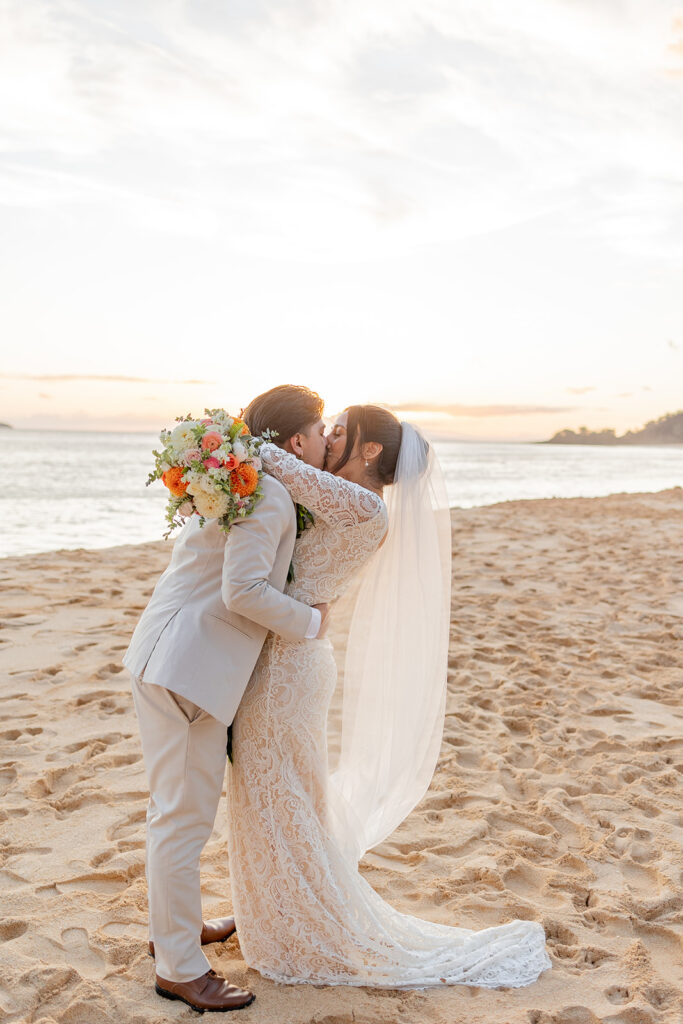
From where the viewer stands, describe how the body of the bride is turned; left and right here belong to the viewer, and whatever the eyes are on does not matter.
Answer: facing to the left of the viewer

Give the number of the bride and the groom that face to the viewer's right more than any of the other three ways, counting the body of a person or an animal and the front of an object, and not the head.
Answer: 1

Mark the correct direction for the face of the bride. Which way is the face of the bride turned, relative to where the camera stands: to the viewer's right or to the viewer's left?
to the viewer's left

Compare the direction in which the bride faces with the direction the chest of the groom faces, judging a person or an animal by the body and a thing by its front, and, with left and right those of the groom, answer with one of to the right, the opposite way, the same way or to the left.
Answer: the opposite way

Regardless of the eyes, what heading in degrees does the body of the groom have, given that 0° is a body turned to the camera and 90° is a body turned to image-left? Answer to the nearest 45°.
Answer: approximately 270°

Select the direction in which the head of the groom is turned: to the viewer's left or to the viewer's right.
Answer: to the viewer's right
